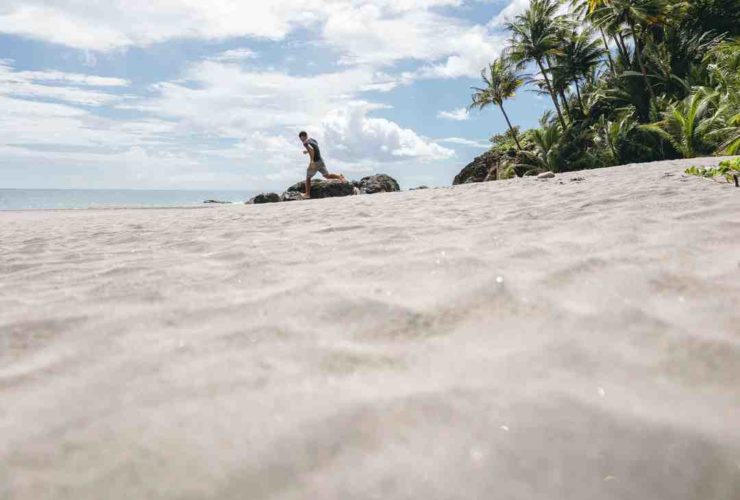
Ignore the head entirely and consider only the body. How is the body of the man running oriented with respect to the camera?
to the viewer's left

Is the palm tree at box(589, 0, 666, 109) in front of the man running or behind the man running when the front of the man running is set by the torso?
behind

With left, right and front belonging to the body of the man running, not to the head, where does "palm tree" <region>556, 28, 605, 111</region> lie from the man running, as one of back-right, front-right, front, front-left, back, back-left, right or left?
back-right

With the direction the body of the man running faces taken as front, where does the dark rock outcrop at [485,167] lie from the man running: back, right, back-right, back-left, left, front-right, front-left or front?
back-right

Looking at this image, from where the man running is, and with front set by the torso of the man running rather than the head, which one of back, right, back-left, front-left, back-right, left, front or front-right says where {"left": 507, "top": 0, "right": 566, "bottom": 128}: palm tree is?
back-right

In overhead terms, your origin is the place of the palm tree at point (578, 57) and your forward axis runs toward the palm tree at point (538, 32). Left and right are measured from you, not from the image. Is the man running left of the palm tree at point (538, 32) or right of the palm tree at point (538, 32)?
left

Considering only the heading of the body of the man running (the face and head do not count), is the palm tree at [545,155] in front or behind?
behind

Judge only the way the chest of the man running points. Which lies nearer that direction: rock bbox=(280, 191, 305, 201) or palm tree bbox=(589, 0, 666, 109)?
the rock

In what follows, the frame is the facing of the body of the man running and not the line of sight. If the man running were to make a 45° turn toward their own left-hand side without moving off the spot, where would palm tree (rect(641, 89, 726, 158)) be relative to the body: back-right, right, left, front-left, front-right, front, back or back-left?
back-left
